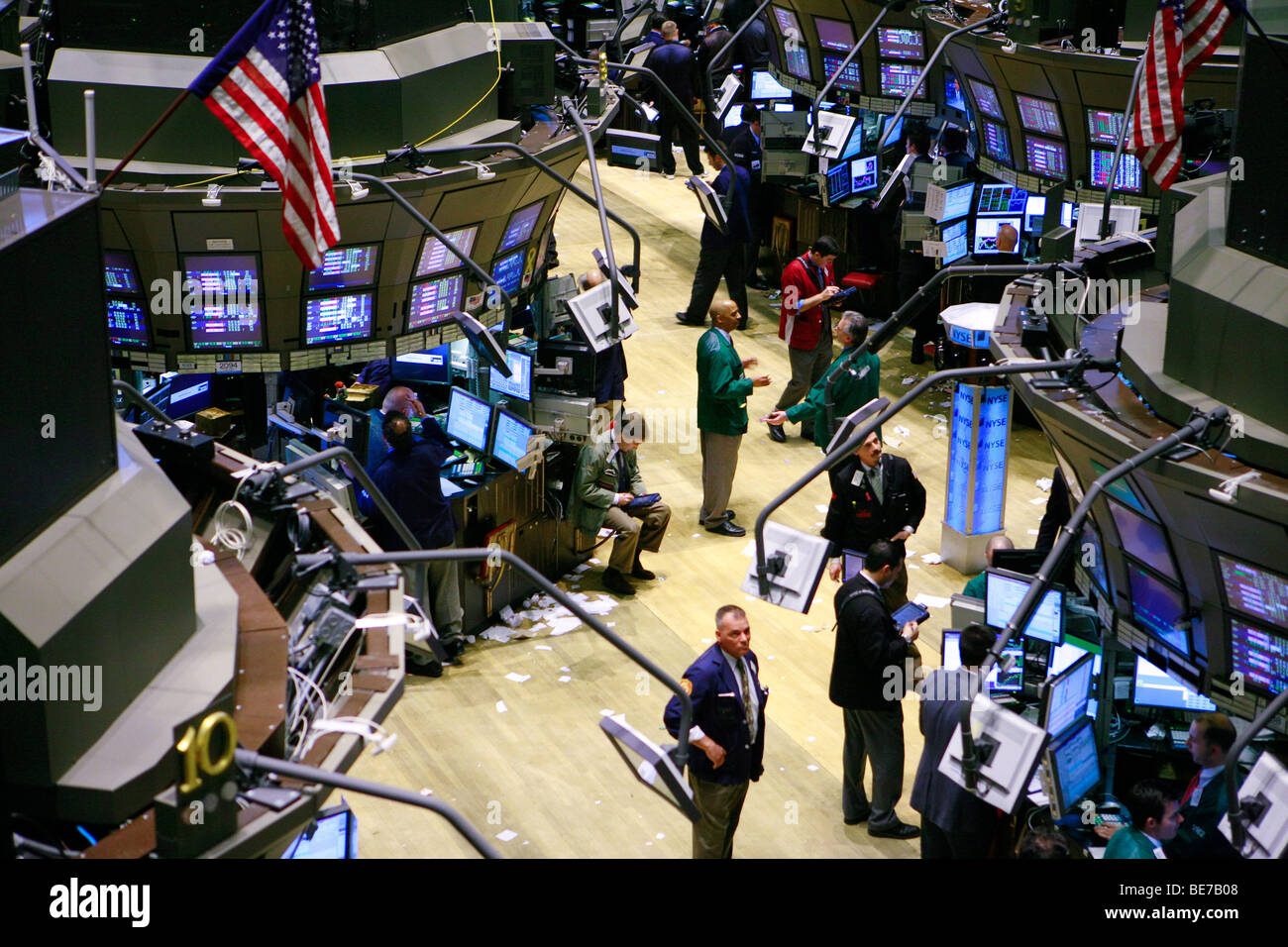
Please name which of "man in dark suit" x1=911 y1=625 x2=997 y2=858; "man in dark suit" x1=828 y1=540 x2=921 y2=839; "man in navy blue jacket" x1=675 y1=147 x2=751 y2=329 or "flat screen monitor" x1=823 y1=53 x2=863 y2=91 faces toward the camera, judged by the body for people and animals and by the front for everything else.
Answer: the flat screen monitor

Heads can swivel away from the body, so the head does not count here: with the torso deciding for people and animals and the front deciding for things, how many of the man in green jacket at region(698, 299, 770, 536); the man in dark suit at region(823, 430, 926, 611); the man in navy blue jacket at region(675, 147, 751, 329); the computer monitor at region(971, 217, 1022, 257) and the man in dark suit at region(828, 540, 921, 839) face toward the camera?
2

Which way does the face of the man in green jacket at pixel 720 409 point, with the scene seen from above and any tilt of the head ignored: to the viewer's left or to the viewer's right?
to the viewer's right

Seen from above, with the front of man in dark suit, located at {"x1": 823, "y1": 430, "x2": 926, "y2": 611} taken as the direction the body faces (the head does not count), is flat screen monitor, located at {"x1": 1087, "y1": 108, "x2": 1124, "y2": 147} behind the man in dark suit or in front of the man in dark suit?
behind

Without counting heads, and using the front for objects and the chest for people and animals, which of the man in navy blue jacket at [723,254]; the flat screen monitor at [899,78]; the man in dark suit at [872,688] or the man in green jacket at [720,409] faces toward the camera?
the flat screen monitor

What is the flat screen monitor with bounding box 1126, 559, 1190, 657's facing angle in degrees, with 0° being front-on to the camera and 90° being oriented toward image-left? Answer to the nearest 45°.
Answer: approximately 45°

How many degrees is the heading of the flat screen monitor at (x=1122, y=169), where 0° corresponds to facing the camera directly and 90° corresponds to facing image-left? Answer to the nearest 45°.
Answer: approximately 0°

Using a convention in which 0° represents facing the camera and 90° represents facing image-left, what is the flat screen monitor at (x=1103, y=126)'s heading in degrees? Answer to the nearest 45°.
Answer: approximately 0°

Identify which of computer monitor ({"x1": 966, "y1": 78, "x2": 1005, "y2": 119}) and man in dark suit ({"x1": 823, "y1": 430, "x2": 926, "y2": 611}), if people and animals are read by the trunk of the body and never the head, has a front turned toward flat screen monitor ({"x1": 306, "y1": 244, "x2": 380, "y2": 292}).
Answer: the computer monitor
